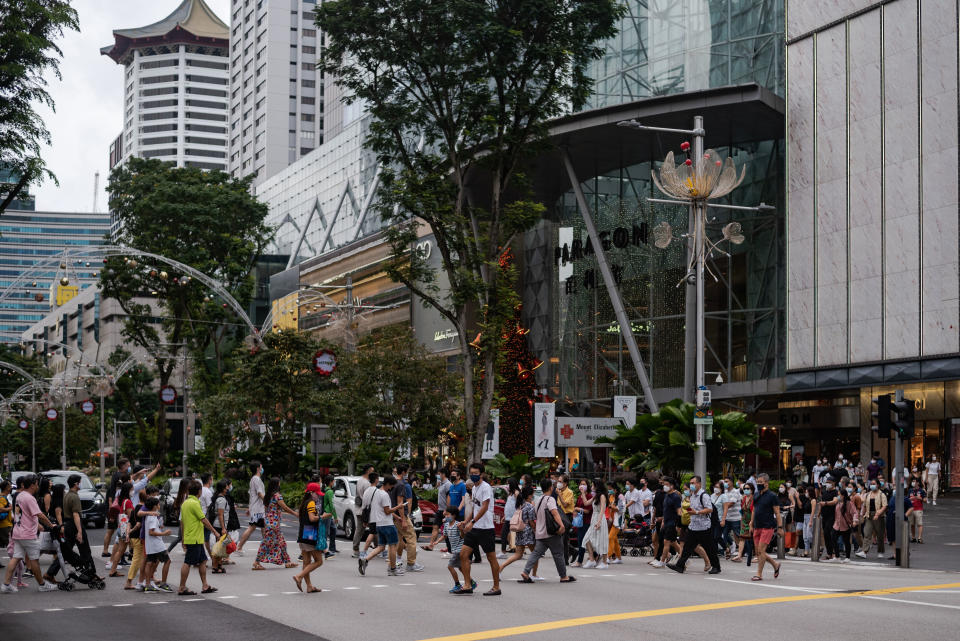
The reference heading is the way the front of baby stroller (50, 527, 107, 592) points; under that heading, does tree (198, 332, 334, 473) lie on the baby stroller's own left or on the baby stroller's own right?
on the baby stroller's own left

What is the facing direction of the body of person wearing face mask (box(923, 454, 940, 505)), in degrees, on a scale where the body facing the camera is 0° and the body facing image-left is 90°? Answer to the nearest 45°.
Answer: approximately 0°

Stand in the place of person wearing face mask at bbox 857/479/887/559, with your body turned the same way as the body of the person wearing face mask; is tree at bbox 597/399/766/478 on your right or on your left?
on your right

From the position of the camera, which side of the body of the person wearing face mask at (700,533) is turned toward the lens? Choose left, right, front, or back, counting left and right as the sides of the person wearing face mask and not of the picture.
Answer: left

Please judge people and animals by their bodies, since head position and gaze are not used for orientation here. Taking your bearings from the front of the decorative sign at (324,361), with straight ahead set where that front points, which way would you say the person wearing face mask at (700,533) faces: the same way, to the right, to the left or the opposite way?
to the right

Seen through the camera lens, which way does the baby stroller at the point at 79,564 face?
facing to the right of the viewer

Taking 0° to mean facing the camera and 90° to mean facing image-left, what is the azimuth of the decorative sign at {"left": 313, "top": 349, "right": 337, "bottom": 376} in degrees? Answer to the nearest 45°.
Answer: approximately 0°

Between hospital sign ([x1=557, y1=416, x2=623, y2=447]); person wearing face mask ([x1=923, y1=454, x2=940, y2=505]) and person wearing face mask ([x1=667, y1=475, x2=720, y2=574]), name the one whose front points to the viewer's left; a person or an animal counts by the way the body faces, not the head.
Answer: person wearing face mask ([x1=667, y1=475, x2=720, y2=574])

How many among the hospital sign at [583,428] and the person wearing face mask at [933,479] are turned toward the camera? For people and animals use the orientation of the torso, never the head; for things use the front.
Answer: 2

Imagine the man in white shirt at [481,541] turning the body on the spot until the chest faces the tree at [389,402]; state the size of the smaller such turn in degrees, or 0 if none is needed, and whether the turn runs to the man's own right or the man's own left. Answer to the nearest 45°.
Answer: approximately 135° to the man's own right
